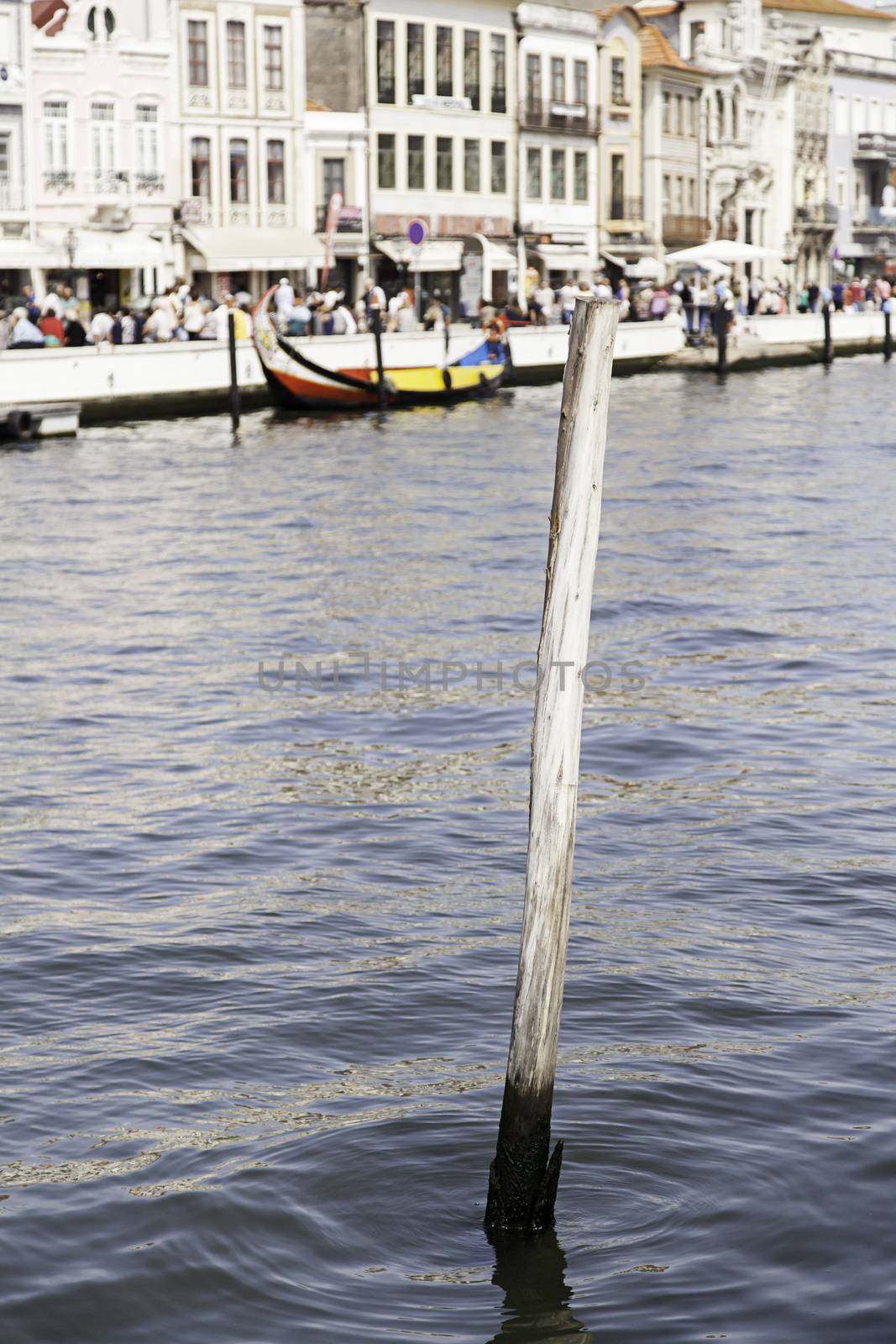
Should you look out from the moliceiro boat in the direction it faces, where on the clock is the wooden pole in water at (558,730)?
The wooden pole in water is roughly at 9 o'clock from the moliceiro boat.

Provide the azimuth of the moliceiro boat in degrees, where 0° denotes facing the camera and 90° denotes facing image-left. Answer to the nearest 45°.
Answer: approximately 90°

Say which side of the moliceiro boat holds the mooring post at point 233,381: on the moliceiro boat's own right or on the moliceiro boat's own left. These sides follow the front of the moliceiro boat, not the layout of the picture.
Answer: on the moliceiro boat's own left

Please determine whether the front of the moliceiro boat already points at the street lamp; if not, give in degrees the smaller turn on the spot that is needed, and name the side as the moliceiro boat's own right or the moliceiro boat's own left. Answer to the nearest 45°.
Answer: approximately 45° to the moliceiro boat's own right

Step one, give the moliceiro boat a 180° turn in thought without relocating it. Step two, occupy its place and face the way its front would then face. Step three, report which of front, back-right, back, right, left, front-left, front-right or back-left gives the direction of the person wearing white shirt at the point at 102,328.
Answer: back-right

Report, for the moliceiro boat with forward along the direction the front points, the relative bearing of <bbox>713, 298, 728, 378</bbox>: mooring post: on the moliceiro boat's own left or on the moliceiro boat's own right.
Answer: on the moliceiro boat's own right

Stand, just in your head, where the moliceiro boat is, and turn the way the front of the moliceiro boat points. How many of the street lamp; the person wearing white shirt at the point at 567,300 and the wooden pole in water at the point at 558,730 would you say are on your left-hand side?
1

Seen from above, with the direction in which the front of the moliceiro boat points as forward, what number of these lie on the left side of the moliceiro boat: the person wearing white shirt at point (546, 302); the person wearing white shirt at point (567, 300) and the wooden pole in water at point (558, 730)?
1

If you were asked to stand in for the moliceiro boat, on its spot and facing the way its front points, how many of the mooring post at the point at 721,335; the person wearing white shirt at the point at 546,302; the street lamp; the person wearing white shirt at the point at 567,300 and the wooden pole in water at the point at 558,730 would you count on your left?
1
